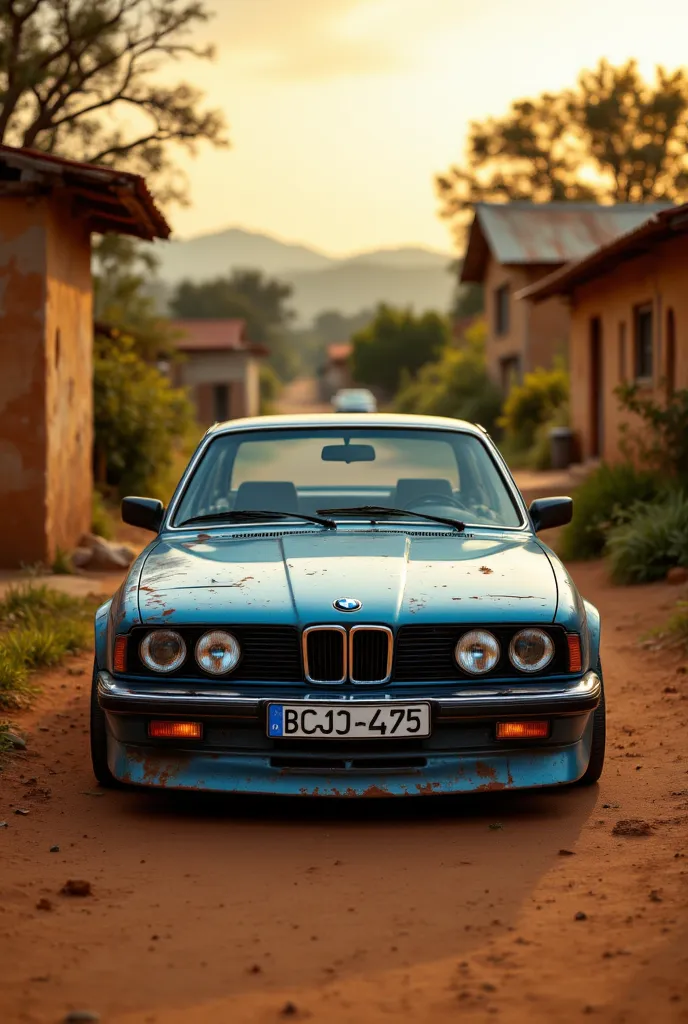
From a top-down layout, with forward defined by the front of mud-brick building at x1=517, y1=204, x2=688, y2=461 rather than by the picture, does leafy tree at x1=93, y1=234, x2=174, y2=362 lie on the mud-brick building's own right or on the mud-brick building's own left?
on the mud-brick building's own right

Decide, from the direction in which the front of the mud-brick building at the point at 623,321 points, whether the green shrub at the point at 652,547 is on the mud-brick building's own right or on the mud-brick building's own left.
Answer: on the mud-brick building's own left

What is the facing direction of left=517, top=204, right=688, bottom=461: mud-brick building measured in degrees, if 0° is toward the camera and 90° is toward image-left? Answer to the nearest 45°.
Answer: approximately 45°

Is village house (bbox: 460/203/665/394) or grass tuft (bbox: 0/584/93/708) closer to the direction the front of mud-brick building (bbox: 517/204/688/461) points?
the grass tuft

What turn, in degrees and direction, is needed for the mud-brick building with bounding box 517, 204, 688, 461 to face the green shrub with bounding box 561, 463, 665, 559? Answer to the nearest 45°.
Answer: approximately 45° to its left

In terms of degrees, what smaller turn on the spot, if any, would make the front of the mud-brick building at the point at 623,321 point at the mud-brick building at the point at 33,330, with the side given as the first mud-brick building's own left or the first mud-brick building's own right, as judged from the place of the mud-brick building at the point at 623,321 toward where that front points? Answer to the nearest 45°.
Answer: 0° — it already faces it
